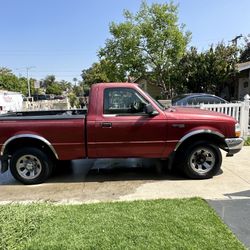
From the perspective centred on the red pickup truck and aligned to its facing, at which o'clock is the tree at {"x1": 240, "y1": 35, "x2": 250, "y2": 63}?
The tree is roughly at 10 o'clock from the red pickup truck.

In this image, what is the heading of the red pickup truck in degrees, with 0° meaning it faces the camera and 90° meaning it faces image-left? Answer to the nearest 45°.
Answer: approximately 270°

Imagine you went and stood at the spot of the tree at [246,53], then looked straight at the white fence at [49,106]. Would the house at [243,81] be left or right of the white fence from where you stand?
left

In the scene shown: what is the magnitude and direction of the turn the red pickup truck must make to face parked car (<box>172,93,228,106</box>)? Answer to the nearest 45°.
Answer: approximately 45° to its left

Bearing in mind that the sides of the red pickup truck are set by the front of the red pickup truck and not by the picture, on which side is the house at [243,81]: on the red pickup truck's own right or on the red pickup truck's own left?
on the red pickup truck's own left

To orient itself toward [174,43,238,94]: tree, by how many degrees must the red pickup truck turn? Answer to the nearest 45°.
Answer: approximately 45° to its left

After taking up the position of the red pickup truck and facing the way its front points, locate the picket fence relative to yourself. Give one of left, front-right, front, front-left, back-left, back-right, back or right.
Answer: front-left

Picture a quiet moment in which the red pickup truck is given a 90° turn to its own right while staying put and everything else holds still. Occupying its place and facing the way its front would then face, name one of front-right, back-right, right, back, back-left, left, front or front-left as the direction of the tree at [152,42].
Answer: back
